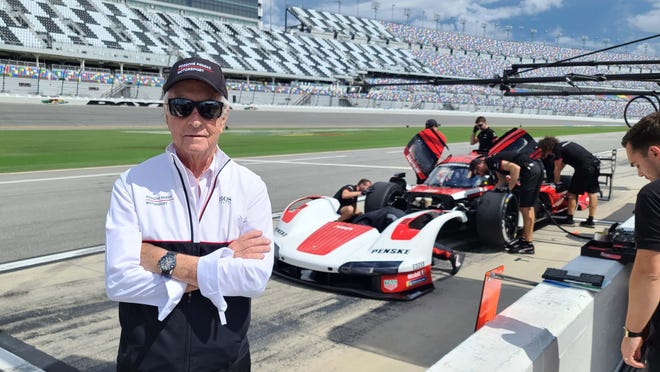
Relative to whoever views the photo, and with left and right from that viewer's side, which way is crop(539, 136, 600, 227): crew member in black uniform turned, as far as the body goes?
facing to the left of the viewer

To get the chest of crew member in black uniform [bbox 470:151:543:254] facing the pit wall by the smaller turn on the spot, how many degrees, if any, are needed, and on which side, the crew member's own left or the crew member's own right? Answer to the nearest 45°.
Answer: approximately 90° to the crew member's own left

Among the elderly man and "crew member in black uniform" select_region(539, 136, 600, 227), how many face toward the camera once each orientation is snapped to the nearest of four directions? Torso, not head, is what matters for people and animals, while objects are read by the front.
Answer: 1

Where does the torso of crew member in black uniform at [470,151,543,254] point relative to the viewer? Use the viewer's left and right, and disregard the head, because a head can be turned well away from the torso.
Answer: facing to the left of the viewer

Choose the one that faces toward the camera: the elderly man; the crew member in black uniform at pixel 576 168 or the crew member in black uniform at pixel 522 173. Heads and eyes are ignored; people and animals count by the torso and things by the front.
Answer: the elderly man

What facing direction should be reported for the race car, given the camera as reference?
facing the viewer and to the left of the viewer

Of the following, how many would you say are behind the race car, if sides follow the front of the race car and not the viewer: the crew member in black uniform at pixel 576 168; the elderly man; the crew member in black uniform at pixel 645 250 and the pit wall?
1

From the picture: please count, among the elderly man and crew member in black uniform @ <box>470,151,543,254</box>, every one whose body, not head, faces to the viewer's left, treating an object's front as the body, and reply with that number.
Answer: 1

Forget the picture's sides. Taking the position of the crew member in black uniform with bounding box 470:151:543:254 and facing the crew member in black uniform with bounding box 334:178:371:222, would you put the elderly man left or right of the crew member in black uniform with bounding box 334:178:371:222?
left

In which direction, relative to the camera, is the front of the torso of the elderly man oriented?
toward the camera

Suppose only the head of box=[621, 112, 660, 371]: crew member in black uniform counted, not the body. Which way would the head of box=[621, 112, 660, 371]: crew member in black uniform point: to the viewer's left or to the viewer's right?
to the viewer's left
